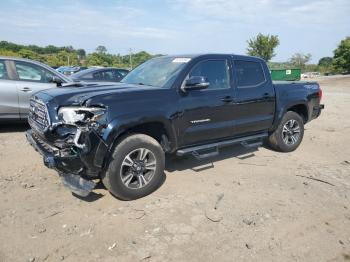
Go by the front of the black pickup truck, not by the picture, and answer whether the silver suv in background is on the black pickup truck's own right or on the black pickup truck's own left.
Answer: on the black pickup truck's own right

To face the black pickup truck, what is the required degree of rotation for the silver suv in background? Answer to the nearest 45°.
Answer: approximately 45° to its right

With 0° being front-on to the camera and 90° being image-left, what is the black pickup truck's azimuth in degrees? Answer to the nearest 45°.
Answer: approximately 45°

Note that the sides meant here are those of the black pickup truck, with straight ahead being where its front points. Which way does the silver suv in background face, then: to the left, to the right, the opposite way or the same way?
the opposite way

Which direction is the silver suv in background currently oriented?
to the viewer's right

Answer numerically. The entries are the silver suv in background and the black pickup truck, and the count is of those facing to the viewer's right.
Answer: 1
